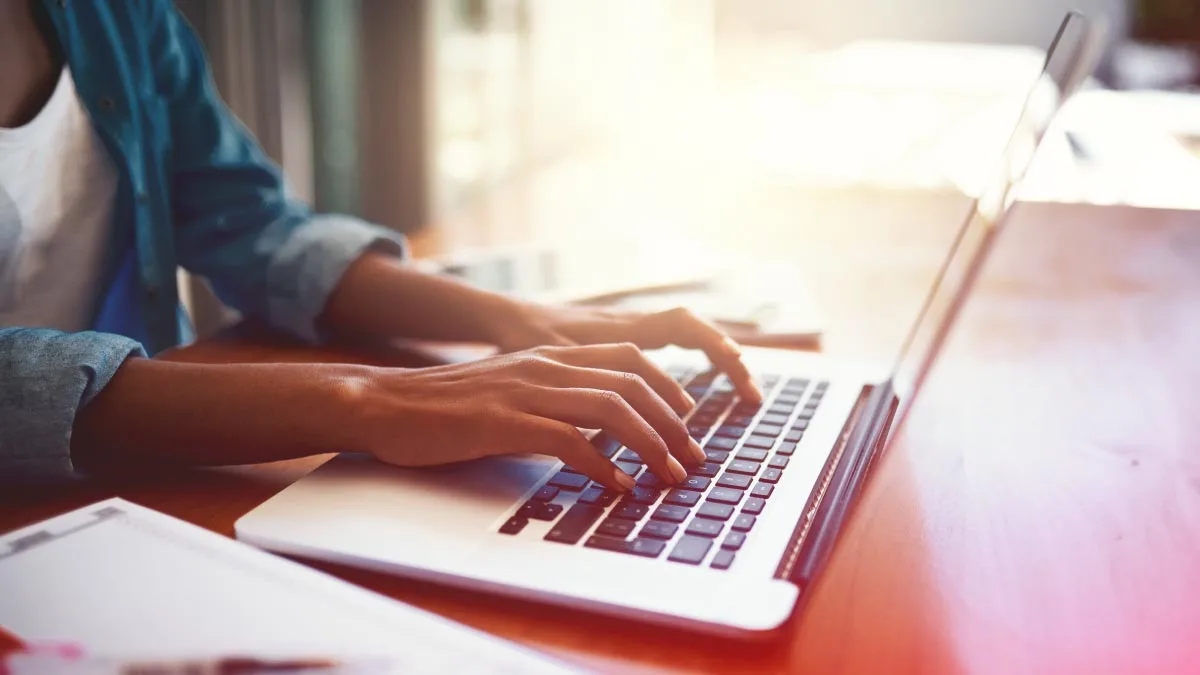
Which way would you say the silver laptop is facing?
to the viewer's left
